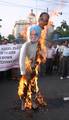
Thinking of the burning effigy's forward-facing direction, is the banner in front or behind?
behind

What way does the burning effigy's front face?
toward the camera

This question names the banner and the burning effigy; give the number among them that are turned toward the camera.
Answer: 2

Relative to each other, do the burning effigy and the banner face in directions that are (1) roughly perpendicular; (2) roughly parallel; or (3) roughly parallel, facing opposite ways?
roughly parallel

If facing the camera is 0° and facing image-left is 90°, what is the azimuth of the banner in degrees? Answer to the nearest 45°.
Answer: approximately 0°

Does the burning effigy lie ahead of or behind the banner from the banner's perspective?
ahead
